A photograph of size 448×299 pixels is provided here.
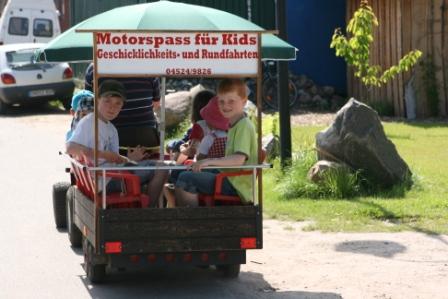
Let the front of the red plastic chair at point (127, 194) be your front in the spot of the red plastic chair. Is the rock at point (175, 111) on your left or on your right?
on your left

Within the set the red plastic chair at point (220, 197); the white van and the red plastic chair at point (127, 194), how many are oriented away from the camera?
1

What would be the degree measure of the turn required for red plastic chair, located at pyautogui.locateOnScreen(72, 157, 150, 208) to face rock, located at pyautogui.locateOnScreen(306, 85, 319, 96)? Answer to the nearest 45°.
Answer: approximately 90° to its left

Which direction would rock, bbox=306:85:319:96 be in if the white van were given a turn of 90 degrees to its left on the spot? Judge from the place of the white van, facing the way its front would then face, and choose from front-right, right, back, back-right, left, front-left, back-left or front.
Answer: back-left

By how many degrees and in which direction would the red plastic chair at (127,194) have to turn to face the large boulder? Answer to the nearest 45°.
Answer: approximately 45° to its left
